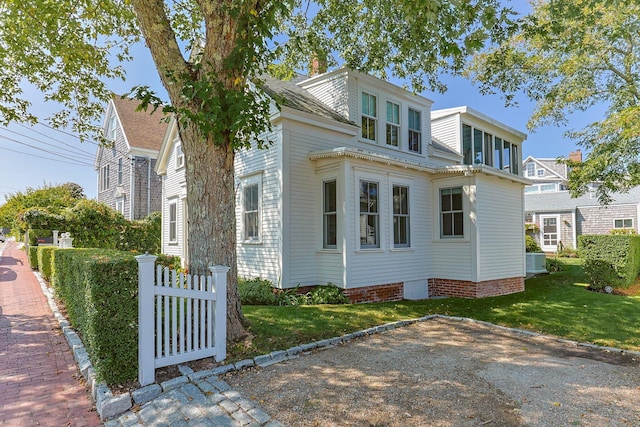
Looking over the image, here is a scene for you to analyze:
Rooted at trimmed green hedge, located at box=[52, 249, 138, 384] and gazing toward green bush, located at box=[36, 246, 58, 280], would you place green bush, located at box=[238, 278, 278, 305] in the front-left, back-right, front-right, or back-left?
front-right

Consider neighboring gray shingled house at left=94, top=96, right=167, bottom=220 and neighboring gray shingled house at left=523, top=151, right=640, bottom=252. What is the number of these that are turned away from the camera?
0

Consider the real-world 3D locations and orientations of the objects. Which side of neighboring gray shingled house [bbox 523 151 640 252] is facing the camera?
front

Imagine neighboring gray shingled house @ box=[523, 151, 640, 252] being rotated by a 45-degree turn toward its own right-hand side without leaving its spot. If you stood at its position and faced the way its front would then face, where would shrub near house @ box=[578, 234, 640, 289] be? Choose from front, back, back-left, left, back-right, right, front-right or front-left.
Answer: front-left

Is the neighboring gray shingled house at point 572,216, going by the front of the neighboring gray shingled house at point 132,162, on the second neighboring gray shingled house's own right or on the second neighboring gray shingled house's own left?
on the second neighboring gray shingled house's own left

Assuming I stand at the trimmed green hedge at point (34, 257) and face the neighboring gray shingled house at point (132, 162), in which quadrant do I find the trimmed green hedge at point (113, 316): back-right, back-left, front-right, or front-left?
back-right

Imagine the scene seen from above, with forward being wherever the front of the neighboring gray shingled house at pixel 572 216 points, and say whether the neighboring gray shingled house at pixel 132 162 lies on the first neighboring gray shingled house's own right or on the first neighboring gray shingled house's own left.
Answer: on the first neighboring gray shingled house's own right

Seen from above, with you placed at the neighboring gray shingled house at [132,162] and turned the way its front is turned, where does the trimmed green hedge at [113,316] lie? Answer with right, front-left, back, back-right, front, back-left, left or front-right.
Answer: front-left

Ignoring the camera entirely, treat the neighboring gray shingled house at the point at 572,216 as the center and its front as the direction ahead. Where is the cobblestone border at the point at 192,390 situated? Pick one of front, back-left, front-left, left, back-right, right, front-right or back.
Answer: front

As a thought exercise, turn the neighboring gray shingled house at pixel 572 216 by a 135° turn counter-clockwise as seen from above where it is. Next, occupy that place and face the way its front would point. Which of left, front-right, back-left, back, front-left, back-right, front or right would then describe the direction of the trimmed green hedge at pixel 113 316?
back-right

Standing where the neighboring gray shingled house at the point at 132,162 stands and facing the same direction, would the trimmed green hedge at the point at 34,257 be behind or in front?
in front

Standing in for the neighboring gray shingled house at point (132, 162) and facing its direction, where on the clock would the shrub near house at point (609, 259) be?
The shrub near house is roughly at 9 o'clock from the neighboring gray shingled house.

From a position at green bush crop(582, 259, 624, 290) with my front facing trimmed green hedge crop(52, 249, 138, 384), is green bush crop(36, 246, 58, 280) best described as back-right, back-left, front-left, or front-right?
front-right

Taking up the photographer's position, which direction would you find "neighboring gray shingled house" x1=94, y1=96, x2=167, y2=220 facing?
facing the viewer and to the left of the viewer

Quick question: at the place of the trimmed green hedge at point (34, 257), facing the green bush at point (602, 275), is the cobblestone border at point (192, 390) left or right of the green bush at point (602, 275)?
right

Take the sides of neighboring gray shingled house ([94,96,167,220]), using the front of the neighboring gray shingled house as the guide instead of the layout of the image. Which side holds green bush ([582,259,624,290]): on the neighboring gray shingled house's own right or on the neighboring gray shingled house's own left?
on the neighboring gray shingled house's own left
